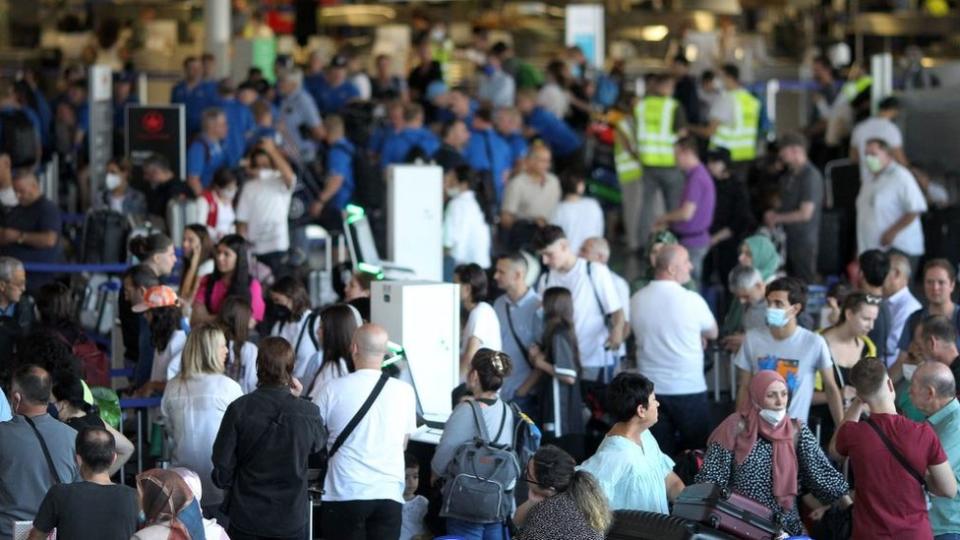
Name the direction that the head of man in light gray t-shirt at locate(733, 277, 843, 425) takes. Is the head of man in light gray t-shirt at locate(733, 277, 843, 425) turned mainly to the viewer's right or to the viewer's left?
to the viewer's left

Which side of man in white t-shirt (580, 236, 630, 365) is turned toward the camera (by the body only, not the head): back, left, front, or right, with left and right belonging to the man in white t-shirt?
left

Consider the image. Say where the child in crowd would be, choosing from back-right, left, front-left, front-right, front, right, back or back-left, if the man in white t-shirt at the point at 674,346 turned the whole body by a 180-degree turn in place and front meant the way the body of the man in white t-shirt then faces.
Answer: front

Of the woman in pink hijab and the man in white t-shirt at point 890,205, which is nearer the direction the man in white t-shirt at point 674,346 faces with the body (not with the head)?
the man in white t-shirt

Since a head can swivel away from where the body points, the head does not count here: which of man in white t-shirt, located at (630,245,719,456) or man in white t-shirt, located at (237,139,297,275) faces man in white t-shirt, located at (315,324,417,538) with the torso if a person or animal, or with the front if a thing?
man in white t-shirt, located at (237,139,297,275)

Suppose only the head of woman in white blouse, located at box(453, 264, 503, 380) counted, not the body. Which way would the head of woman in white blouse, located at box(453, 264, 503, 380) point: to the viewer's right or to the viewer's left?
to the viewer's left

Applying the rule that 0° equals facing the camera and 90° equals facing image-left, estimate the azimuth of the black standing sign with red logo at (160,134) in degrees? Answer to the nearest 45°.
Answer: approximately 0°

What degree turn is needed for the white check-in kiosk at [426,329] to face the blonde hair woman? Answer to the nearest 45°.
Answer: approximately 90° to its left

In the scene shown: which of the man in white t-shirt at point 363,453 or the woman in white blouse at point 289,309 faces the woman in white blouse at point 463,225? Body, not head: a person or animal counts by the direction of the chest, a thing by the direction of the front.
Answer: the man in white t-shirt

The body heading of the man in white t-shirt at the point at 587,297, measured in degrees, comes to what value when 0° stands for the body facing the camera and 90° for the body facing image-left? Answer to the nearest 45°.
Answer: approximately 45°

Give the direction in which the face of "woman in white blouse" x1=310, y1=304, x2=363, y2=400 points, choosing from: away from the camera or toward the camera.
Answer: away from the camera

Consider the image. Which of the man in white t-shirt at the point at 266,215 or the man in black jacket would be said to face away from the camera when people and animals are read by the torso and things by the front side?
the man in black jacket
